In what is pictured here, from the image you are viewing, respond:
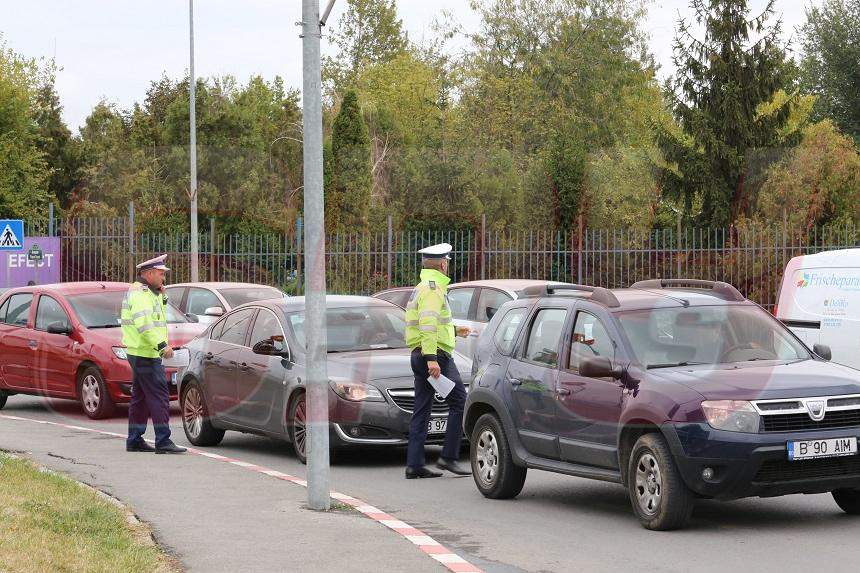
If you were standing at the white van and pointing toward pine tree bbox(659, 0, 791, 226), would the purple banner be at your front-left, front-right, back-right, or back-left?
front-left

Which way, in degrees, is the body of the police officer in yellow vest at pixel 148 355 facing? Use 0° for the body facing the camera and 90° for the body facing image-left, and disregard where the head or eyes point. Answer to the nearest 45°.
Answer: approximately 270°

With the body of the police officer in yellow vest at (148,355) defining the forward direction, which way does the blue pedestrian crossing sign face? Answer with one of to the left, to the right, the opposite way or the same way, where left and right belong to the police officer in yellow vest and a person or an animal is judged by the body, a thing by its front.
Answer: to the right

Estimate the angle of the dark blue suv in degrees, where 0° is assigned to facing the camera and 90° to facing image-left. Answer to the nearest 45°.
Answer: approximately 315°

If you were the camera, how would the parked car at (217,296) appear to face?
facing the viewer and to the right of the viewer

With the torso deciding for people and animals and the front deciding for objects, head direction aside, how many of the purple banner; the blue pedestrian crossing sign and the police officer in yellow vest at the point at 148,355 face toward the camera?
2

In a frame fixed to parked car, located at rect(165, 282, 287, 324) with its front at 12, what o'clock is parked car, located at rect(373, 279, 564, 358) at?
parked car, located at rect(373, 279, 564, 358) is roughly at 12 o'clock from parked car, located at rect(165, 282, 287, 324).

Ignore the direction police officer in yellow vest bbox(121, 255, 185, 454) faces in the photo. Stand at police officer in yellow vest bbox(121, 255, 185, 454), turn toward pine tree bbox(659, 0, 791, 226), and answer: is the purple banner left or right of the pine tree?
left

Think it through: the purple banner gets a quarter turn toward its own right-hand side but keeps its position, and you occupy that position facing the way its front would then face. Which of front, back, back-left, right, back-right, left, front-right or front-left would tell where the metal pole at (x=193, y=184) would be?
back

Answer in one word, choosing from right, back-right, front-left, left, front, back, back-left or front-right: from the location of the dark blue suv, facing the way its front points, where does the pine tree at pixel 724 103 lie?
back-left

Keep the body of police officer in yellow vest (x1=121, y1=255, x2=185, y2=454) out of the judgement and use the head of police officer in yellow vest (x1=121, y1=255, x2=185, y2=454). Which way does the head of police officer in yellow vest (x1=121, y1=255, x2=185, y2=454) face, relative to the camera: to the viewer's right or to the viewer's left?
to the viewer's right

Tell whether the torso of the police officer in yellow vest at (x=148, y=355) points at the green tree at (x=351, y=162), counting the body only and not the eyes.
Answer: no

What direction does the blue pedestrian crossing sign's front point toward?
toward the camera

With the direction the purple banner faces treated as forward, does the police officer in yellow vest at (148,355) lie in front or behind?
in front

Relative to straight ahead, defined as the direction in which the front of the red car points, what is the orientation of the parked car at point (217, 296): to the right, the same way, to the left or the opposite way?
the same way

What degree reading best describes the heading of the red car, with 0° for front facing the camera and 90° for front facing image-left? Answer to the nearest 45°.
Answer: approximately 315°

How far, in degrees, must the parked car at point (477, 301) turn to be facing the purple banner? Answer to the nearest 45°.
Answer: approximately 180°

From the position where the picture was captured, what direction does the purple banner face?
facing the viewer

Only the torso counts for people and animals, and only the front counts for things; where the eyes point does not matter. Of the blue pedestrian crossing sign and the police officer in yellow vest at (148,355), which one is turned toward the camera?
the blue pedestrian crossing sign
